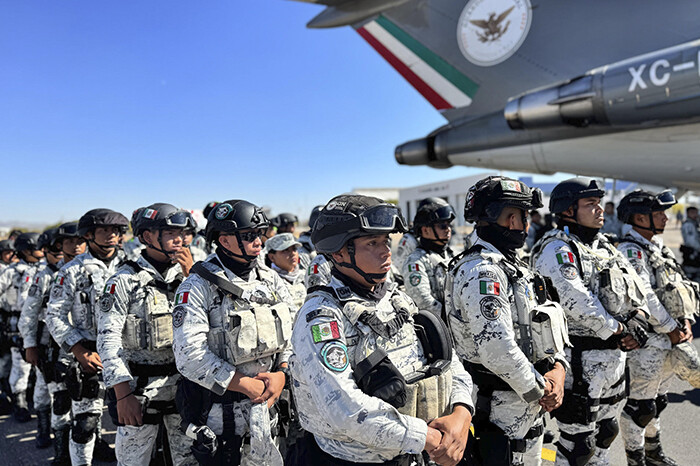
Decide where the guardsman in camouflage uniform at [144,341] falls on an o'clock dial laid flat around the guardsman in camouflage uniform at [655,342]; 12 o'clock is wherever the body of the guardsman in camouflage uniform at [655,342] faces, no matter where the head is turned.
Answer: the guardsman in camouflage uniform at [144,341] is roughly at 3 o'clock from the guardsman in camouflage uniform at [655,342].

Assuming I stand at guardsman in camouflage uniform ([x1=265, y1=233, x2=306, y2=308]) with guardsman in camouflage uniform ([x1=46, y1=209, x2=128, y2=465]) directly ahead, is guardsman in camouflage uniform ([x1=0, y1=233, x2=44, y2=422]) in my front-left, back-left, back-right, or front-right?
front-right

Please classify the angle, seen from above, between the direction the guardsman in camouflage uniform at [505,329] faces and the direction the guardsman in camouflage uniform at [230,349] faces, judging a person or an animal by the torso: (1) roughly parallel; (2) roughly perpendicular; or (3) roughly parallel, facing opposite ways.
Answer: roughly parallel

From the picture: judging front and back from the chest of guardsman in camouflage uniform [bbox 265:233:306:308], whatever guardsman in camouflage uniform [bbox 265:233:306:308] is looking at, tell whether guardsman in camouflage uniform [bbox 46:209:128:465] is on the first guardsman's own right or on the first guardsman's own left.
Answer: on the first guardsman's own right
